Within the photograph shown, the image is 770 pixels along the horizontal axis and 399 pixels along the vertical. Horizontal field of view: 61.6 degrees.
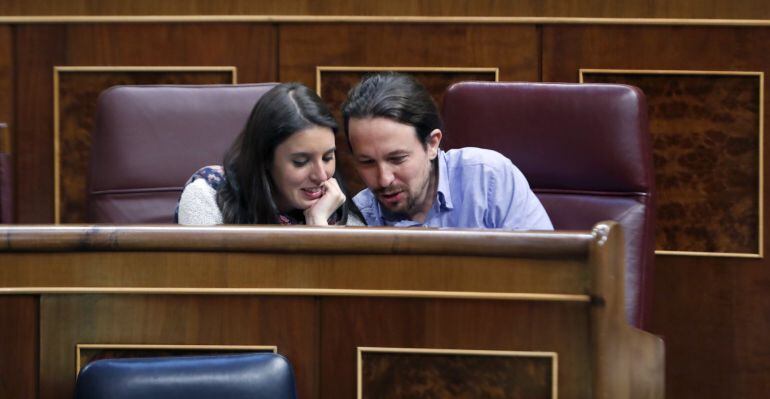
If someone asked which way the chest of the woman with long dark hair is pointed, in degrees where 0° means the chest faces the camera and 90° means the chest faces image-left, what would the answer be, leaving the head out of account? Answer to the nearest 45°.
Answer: approximately 315°

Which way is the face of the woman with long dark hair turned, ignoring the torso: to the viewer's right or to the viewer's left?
to the viewer's right

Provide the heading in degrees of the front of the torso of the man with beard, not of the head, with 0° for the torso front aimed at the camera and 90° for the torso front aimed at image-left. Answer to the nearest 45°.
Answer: approximately 45°

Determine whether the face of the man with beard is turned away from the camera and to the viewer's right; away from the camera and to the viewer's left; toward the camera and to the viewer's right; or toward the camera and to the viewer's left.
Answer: toward the camera and to the viewer's left
